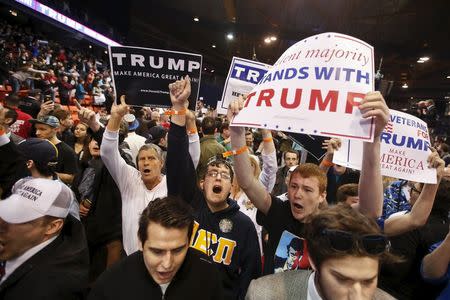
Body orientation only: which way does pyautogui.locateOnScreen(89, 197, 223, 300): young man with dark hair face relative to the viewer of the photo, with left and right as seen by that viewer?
facing the viewer

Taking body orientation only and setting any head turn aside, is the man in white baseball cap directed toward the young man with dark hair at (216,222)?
no

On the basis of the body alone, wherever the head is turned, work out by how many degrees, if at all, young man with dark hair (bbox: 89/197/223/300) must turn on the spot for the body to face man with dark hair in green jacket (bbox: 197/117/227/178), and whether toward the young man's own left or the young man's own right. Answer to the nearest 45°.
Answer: approximately 180°

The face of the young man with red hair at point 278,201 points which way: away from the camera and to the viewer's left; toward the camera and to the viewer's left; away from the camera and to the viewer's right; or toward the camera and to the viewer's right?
toward the camera and to the viewer's left

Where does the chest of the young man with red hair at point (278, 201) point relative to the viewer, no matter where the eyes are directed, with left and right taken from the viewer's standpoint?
facing the viewer and to the left of the viewer

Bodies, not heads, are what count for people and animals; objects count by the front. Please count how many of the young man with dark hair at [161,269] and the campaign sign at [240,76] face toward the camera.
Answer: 2

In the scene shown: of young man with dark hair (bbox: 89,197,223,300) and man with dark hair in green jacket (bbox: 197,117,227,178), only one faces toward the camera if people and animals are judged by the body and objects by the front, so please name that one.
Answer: young man with dark hair (bbox: 89,197,223,300)

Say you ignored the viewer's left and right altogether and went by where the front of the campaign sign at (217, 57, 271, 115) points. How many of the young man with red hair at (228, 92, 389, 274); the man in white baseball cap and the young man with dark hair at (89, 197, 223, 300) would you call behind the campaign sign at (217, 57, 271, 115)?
0

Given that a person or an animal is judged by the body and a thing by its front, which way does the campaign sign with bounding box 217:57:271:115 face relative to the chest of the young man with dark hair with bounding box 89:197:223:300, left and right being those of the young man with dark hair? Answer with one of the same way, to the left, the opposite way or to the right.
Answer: the same way

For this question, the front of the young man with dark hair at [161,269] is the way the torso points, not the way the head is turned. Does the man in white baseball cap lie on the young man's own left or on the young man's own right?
on the young man's own right

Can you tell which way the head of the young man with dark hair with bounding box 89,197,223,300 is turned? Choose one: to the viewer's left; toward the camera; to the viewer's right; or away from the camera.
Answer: toward the camera

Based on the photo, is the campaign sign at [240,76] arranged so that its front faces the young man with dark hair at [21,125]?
no

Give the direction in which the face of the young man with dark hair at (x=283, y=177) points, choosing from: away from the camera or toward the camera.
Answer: toward the camera

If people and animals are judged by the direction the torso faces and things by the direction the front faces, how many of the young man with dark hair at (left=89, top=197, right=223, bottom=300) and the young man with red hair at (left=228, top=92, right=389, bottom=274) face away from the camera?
0

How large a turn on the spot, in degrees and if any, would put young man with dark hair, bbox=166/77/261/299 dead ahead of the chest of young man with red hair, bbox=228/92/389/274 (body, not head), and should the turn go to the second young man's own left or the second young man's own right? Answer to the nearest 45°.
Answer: approximately 45° to the second young man's own right
